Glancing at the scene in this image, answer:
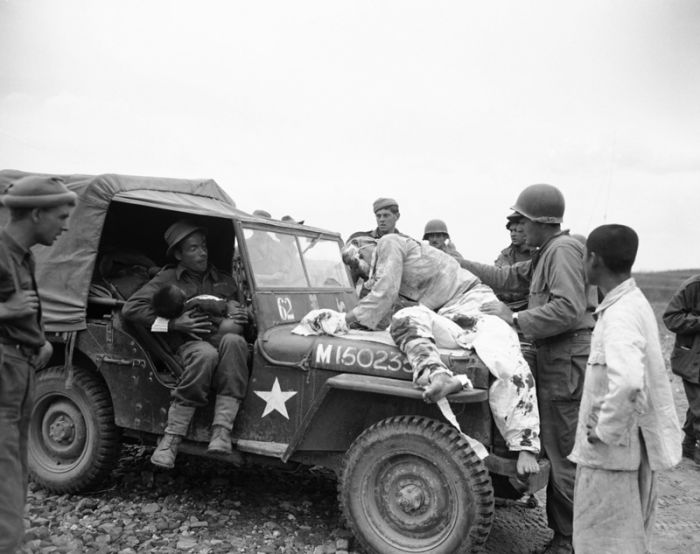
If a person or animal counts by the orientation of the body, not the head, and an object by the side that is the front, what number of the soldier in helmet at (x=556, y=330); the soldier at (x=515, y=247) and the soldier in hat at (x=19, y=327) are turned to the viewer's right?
1

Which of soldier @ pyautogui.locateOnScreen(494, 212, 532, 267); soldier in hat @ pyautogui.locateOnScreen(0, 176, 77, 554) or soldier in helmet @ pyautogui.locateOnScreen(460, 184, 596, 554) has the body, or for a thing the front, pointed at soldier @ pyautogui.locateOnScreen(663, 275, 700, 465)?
soldier in hat @ pyautogui.locateOnScreen(0, 176, 77, 554)

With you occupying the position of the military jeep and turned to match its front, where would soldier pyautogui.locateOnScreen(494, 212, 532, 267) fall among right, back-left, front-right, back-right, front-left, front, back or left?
left

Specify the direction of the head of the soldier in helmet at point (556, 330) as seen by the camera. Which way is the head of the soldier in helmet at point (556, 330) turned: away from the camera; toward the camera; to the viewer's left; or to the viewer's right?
to the viewer's left

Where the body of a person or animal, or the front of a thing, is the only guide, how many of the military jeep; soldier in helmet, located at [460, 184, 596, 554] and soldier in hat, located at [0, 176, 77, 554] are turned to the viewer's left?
1

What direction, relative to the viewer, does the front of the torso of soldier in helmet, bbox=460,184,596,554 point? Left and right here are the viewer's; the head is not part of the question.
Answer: facing to the left of the viewer

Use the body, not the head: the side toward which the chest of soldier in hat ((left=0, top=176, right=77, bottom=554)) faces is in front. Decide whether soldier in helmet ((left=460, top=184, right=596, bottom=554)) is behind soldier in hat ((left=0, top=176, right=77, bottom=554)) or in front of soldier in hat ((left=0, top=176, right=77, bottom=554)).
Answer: in front

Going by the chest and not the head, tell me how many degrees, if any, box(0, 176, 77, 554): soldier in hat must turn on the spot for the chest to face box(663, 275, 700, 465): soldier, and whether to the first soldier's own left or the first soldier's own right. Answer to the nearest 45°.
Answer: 0° — they already face them

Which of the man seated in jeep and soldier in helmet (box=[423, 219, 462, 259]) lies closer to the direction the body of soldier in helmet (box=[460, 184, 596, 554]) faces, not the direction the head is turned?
the man seated in jeep

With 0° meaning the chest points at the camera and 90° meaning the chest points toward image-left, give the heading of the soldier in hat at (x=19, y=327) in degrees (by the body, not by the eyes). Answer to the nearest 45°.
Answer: approximately 270°

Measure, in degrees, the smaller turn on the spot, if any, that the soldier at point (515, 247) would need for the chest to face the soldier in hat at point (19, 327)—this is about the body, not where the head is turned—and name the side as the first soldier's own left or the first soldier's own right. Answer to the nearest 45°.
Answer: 0° — they already face them
